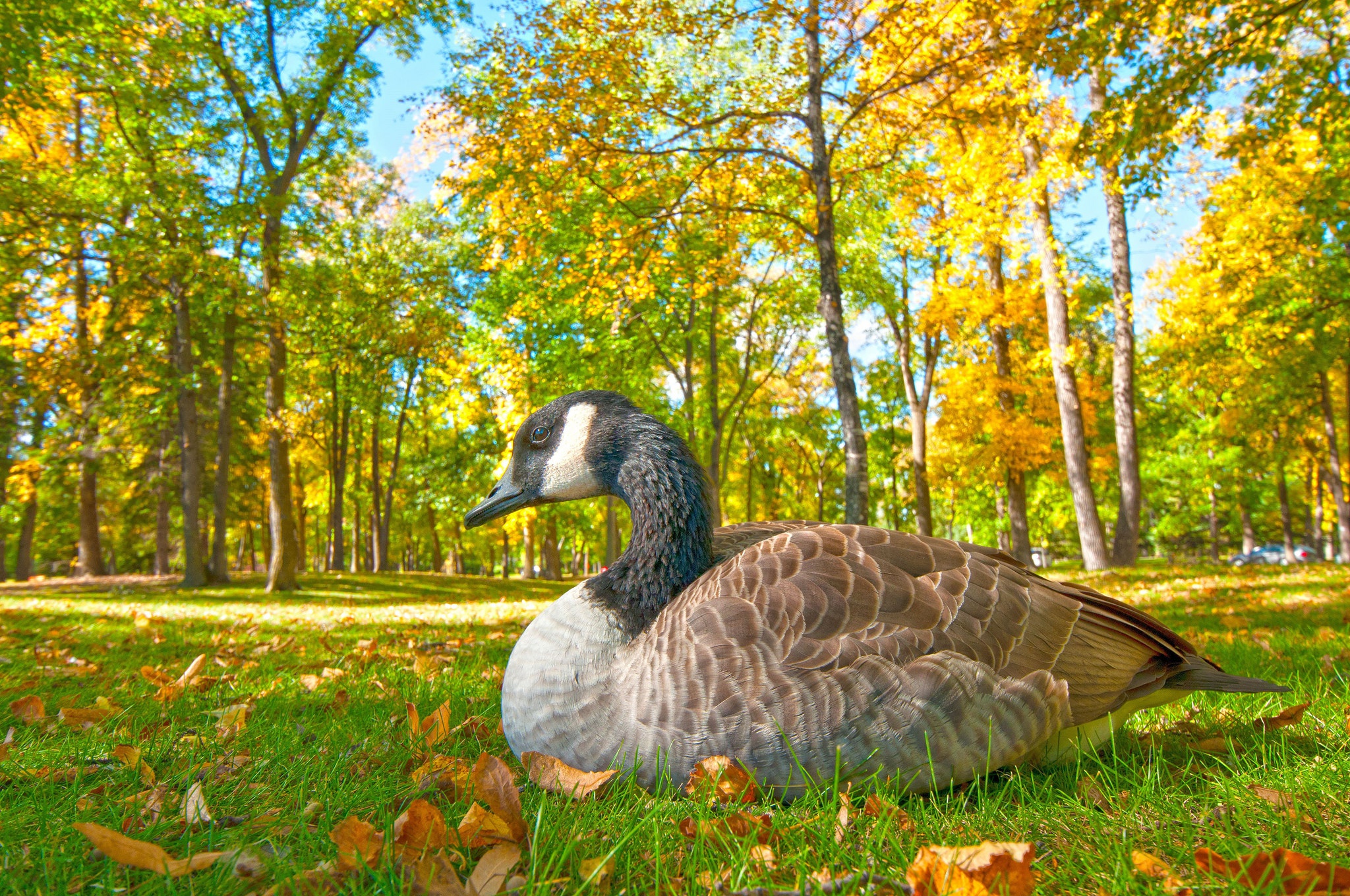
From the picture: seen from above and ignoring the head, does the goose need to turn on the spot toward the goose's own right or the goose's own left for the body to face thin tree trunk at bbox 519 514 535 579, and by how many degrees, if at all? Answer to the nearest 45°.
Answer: approximately 45° to the goose's own right

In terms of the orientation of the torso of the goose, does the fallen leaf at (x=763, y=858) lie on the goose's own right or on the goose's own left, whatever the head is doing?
on the goose's own left

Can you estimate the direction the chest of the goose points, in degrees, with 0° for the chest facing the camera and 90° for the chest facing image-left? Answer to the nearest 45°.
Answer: approximately 90°

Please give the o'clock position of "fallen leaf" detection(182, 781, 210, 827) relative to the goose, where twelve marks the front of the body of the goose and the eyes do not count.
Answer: The fallen leaf is roughly at 11 o'clock from the goose.

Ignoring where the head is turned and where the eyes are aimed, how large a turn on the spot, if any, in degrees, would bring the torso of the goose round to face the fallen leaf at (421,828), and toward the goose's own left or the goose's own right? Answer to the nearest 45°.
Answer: approximately 45° to the goose's own left

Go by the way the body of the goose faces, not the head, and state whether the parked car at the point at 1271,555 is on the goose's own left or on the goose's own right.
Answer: on the goose's own right

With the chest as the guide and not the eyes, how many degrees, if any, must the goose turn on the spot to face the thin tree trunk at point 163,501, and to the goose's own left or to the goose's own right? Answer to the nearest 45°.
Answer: approximately 45° to the goose's own right

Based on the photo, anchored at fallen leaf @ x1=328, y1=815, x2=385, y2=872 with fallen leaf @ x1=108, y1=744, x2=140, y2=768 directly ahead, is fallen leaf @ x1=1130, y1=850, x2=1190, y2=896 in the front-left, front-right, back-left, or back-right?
back-right

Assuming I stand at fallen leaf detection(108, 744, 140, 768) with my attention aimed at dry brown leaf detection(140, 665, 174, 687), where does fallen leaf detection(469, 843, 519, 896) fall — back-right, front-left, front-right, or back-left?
back-right

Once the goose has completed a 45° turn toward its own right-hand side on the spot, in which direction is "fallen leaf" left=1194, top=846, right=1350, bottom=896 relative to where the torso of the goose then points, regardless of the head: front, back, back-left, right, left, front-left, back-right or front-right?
back
